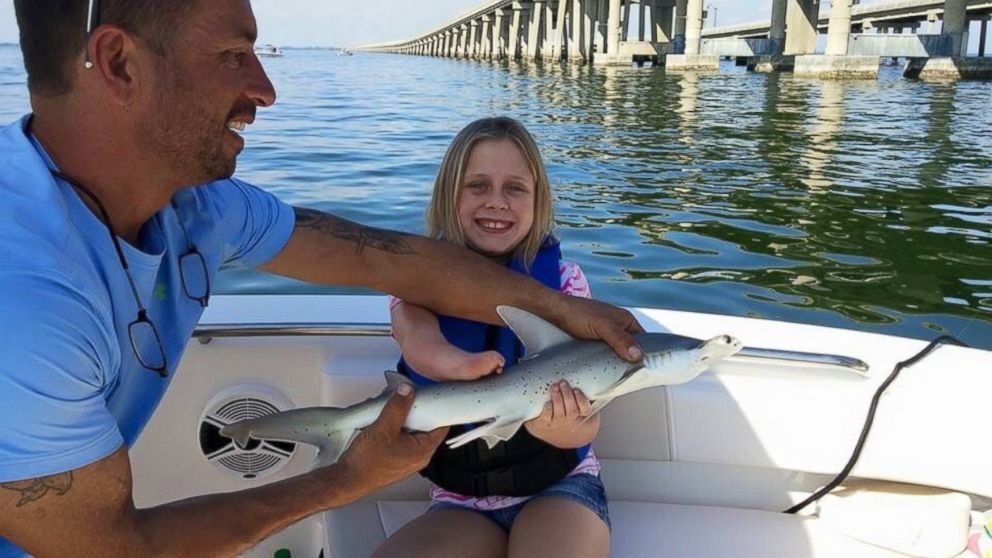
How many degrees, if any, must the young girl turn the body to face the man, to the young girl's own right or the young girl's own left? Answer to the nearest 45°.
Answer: approximately 45° to the young girl's own right

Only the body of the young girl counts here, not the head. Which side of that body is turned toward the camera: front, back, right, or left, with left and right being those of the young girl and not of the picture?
front

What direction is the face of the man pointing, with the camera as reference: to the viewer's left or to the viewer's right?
to the viewer's right

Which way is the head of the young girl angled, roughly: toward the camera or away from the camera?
toward the camera
